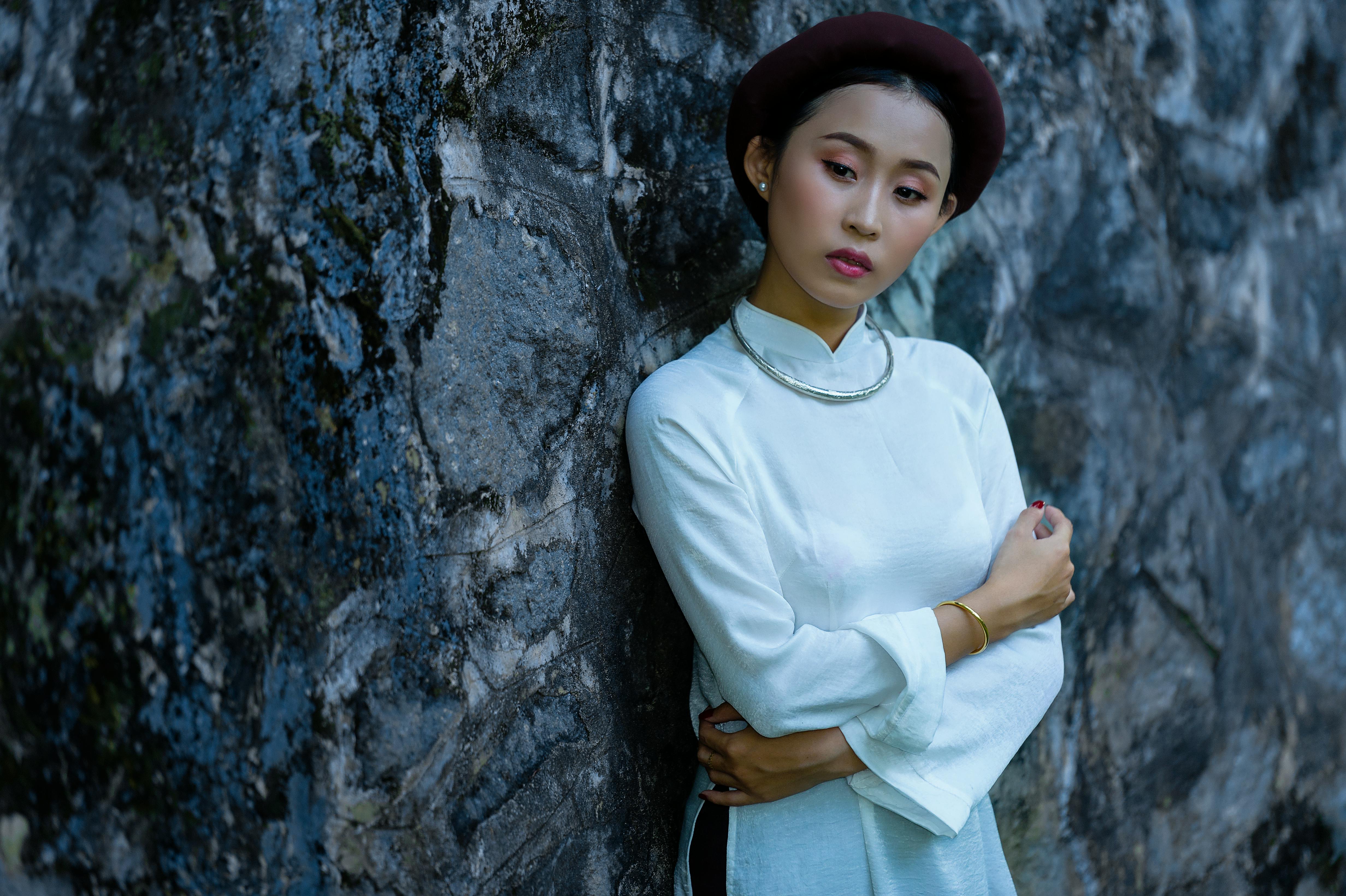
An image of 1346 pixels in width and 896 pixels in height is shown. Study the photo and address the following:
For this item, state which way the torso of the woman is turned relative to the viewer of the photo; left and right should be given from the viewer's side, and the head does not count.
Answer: facing the viewer and to the right of the viewer

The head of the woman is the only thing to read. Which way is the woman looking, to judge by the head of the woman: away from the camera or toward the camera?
toward the camera
